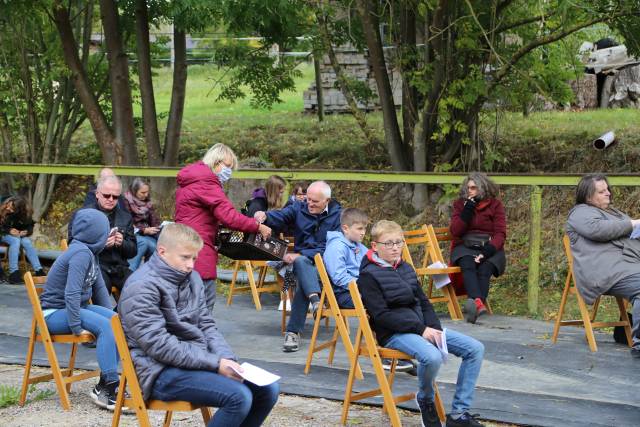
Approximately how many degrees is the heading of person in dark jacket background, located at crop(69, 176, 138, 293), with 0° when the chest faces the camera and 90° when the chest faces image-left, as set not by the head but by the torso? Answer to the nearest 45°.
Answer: approximately 315°

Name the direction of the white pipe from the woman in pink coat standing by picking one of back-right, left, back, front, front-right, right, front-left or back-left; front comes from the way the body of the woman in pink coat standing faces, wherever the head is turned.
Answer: front-left

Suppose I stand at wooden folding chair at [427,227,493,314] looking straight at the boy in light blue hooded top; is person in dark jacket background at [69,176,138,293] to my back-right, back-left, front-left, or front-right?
front-right

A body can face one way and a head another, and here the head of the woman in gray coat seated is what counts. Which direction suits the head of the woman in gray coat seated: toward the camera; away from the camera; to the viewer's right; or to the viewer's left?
to the viewer's right

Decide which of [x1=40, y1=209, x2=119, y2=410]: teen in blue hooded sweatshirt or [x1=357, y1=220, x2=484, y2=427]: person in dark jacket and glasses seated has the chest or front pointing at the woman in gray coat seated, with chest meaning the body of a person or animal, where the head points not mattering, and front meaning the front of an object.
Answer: the teen in blue hooded sweatshirt

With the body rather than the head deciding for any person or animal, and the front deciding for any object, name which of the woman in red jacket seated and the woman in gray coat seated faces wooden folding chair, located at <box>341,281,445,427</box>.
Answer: the woman in red jacket seated

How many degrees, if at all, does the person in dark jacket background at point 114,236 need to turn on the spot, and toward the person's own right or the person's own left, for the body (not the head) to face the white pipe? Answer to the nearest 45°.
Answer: approximately 90° to the person's own left

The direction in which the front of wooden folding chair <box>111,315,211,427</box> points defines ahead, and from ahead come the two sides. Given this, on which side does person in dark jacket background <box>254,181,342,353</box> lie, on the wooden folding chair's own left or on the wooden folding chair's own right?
on the wooden folding chair's own left

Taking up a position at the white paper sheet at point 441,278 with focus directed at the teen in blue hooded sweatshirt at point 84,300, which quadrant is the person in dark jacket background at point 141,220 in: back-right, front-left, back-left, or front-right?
front-right

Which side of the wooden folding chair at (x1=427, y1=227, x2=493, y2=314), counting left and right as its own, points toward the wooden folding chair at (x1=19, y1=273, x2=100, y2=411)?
right

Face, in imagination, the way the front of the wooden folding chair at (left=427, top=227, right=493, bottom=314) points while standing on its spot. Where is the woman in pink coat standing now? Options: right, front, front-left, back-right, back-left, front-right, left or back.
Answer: right

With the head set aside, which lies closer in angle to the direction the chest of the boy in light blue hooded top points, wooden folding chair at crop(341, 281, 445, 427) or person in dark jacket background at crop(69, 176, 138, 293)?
the wooden folding chair

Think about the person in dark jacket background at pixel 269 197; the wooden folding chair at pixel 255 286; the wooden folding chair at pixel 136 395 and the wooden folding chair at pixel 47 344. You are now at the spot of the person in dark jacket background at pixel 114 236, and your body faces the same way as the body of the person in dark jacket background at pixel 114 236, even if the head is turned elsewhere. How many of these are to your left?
2

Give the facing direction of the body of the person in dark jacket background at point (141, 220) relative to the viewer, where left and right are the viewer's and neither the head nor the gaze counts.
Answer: facing the viewer and to the right of the viewer

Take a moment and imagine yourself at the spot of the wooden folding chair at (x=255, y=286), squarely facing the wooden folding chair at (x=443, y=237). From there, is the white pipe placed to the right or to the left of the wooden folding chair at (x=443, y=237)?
left
